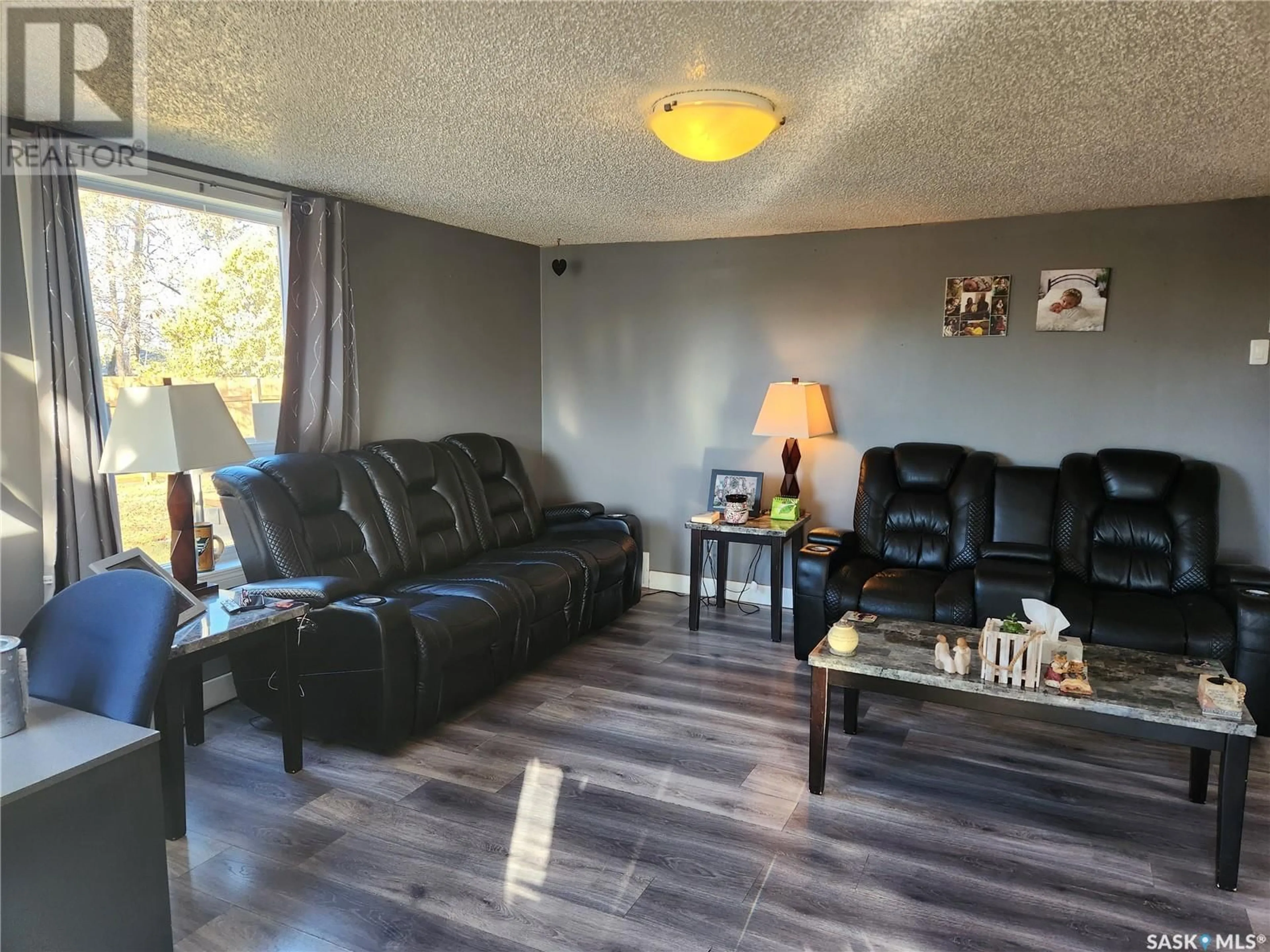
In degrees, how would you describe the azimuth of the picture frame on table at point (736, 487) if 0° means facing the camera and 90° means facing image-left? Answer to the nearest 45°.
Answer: approximately 0°

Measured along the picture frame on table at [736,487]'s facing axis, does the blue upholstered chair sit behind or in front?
in front

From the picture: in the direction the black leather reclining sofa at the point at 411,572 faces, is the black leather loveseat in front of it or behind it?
in front

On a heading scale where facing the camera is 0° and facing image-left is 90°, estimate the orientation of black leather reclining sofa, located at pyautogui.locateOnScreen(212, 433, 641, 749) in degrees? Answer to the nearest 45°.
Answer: approximately 315°

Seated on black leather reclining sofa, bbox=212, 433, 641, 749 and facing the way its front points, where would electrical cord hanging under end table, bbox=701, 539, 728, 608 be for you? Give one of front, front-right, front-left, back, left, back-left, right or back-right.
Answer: left

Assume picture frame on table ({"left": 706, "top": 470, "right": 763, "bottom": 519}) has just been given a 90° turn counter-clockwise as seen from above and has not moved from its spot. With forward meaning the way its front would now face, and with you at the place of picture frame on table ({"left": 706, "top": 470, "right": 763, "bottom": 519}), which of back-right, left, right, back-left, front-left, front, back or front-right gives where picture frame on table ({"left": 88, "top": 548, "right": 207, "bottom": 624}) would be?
back-right

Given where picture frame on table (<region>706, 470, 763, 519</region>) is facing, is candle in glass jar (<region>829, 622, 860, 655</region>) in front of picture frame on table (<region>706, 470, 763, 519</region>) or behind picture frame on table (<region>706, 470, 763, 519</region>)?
in front

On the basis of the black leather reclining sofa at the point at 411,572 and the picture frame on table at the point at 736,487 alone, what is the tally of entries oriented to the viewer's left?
0

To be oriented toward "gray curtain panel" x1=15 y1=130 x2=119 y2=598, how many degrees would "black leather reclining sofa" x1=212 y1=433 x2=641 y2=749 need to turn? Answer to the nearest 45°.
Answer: approximately 135° to its right

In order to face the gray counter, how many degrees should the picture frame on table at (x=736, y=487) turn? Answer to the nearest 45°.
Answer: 0° — it already faces it

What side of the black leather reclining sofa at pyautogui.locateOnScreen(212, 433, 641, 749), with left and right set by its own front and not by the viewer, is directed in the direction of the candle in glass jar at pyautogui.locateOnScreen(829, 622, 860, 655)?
front

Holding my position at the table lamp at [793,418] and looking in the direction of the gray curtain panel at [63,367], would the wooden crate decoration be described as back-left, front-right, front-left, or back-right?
front-left

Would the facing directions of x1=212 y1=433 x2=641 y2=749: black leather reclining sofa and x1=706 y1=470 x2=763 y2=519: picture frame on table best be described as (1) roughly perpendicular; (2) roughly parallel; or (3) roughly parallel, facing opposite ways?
roughly perpendicular

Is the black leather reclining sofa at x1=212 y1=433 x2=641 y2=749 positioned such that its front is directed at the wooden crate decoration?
yes
